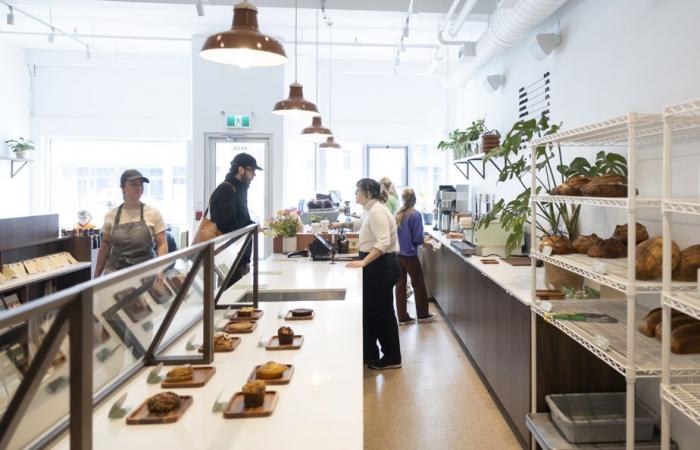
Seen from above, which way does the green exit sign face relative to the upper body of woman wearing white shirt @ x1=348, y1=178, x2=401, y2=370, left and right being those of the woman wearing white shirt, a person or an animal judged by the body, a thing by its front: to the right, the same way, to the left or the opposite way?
to the left

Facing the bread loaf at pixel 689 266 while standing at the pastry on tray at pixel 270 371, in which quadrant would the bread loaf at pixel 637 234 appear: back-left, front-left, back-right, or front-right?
front-left

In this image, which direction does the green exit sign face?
toward the camera

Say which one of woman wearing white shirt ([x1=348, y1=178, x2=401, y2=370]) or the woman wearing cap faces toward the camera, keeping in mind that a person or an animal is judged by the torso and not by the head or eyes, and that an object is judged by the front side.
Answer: the woman wearing cap

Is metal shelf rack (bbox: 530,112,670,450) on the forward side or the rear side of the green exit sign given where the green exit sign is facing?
on the forward side

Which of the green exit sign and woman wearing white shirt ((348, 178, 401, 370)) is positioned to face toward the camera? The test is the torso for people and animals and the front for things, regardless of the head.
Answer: the green exit sign

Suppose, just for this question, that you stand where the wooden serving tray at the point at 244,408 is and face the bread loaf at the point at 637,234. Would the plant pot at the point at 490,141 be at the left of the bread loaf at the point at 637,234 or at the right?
left

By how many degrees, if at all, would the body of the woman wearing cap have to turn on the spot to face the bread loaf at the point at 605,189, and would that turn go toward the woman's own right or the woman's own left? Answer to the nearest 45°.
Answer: approximately 45° to the woman's own left

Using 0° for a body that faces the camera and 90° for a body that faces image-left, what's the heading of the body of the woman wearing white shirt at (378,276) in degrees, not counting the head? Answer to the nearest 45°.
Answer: approximately 90°

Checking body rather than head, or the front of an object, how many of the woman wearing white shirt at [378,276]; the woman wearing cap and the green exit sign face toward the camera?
2

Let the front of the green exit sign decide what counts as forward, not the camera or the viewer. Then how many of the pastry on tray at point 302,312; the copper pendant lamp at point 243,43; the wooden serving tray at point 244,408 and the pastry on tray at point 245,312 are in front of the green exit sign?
4

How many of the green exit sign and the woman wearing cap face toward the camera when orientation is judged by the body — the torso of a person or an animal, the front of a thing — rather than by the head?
2

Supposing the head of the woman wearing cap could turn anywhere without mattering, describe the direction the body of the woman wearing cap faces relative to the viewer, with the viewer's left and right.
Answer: facing the viewer
